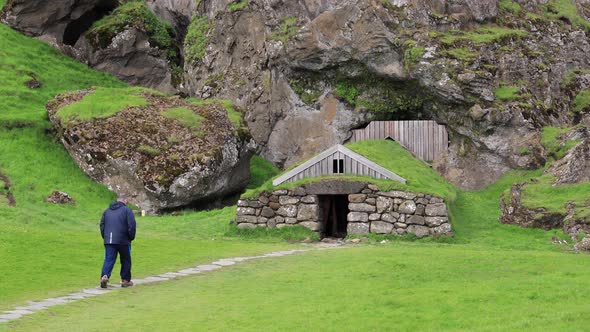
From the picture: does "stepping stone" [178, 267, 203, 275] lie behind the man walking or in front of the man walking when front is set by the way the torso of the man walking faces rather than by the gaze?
in front

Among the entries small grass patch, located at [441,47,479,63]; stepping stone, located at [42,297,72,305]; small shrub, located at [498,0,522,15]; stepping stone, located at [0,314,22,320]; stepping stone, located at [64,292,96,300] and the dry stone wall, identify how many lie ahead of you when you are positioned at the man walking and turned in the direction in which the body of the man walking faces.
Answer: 3

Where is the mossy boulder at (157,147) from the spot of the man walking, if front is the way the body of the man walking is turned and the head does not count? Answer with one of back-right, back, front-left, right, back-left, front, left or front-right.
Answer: front-left

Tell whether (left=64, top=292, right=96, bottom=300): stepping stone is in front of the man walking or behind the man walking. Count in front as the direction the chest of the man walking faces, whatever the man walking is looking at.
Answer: behind

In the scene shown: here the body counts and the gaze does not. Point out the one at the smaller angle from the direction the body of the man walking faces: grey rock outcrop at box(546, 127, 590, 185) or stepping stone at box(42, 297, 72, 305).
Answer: the grey rock outcrop

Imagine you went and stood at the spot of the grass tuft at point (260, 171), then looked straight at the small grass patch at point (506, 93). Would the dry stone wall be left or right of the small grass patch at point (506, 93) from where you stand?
right

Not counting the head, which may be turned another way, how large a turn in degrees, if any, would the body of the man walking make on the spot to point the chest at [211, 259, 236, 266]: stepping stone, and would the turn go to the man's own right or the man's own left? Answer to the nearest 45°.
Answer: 0° — they already face it

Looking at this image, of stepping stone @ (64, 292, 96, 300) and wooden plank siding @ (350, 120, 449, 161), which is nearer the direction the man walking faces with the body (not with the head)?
the wooden plank siding

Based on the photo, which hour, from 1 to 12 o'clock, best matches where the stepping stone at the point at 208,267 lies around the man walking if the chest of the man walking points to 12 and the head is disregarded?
The stepping stone is roughly at 12 o'clock from the man walking.

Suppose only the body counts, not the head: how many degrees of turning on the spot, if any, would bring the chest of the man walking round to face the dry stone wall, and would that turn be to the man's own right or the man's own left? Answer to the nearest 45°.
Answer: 0° — they already face it

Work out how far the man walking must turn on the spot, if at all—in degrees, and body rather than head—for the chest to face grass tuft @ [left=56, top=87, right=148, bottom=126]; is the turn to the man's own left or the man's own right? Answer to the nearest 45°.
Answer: approximately 45° to the man's own left

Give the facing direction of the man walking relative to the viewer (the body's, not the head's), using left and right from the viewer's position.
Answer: facing away from the viewer and to the right of the viewer

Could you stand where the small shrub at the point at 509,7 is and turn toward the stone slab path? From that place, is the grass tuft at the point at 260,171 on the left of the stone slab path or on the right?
right

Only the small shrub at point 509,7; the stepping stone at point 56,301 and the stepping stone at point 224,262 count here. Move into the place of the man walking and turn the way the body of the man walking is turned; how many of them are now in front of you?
2
